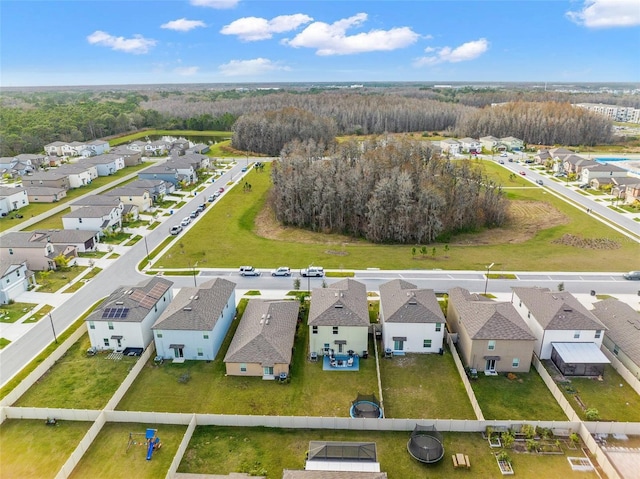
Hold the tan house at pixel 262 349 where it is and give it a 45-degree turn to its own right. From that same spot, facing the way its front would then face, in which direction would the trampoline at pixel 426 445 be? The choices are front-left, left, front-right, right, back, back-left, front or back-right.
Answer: right

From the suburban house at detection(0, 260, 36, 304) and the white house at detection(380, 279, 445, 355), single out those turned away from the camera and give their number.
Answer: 1

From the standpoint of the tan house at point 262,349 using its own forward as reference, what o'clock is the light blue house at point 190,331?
The light blue house is roughly at 10 o'clock from the tan house.

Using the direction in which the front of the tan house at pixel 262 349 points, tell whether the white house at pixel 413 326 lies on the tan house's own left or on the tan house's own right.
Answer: on the tan house's own right

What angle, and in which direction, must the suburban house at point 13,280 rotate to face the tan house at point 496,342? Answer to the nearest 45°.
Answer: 0° — it already faces it

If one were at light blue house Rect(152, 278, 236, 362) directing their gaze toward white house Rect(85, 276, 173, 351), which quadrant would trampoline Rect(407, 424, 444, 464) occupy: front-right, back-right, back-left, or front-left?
back-left

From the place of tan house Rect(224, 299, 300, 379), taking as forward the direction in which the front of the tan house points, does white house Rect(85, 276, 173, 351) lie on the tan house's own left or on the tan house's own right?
on the tan house's own left

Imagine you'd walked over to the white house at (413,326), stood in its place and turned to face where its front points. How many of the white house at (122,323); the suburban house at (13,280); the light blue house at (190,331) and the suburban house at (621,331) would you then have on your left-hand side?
3

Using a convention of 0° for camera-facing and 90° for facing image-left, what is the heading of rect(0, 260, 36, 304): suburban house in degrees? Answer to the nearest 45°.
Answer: approximately 315°

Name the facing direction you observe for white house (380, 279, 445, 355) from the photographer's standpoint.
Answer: facing away from the viewer

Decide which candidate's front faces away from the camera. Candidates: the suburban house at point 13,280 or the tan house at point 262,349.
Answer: the tan house

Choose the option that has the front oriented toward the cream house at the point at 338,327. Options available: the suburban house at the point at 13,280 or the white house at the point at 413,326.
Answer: the suburban house

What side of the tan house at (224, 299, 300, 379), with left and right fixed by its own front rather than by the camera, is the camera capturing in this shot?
back

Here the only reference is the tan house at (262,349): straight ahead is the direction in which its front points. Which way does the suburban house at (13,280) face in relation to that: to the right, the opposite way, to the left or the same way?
to the right

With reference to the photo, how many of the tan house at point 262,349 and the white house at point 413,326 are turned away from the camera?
2

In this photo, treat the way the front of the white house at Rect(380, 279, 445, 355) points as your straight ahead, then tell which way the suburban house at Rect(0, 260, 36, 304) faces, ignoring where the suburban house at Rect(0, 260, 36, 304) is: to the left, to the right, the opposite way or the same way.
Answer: to the right

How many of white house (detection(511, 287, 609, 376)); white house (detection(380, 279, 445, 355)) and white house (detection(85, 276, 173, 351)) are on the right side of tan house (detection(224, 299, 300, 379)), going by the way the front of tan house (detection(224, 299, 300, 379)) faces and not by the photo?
2
